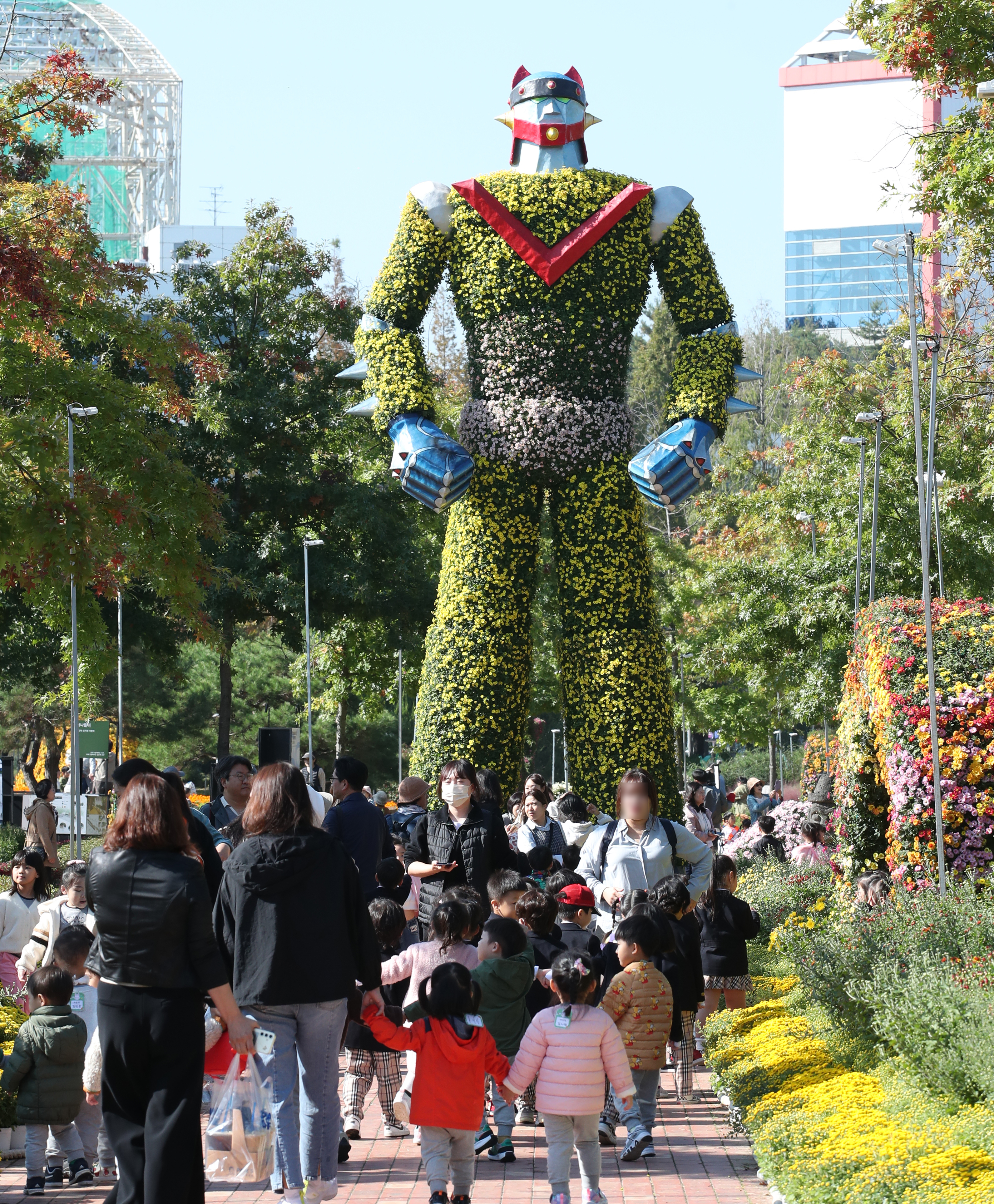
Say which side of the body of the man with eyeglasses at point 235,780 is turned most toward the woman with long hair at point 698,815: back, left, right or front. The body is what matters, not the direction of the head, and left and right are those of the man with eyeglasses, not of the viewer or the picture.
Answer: left

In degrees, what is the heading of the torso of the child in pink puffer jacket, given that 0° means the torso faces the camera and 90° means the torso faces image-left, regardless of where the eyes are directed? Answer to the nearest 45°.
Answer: approximately 180°

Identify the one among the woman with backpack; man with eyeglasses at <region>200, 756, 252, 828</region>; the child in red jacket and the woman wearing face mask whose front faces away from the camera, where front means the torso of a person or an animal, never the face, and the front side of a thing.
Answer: the child in red jacket

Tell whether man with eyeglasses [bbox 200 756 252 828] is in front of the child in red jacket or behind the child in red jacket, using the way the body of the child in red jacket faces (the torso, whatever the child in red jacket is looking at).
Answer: in front

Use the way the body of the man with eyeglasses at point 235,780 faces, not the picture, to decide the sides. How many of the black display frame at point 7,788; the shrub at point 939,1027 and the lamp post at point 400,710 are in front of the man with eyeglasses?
1

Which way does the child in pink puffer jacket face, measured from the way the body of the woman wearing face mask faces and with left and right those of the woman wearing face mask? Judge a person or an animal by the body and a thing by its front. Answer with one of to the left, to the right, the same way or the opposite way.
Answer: the opposite way

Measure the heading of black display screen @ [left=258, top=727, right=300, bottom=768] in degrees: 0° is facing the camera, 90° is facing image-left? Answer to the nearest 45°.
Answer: approximately 0°

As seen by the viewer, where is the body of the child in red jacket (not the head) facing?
away from the camera

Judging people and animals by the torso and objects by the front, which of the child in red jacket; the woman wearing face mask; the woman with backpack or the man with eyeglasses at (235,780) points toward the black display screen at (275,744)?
the child in red jacket

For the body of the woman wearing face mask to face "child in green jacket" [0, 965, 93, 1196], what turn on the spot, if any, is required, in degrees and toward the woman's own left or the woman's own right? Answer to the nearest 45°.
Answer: approximately 45° to the woman's own right

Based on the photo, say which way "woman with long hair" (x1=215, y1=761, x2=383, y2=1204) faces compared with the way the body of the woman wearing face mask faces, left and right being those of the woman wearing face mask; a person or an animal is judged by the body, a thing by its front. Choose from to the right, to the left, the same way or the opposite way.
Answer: the opposite way

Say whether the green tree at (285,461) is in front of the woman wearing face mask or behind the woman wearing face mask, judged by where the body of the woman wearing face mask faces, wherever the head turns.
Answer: behind

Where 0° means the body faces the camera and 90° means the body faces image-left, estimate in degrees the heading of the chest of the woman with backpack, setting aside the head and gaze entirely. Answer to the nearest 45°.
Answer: approximately 0°

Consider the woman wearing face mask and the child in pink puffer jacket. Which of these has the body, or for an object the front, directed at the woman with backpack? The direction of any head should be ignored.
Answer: the child in pink puffer jacket

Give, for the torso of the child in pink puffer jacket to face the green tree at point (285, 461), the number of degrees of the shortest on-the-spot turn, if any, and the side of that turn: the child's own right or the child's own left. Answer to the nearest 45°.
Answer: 0° — they already face it

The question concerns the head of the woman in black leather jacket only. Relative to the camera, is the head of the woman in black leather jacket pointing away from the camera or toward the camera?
away from the camera
